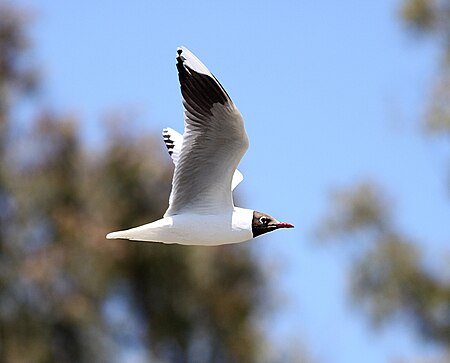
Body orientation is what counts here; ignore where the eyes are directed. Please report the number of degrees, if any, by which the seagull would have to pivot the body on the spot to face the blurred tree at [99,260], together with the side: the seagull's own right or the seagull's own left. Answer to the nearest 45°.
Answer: approximately 90° to the seagull's own left

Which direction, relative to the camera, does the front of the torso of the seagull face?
to the viewer's right
